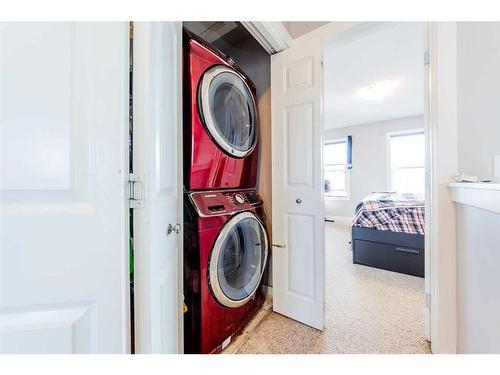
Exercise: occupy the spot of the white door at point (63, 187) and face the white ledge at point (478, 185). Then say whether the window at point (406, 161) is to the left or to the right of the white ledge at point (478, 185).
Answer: left

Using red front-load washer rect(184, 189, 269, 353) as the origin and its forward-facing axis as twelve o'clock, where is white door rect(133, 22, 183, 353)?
The white door is roughly at 2 o'clock from the red front-load washer.

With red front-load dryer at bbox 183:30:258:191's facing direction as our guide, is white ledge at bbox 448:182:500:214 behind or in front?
in front

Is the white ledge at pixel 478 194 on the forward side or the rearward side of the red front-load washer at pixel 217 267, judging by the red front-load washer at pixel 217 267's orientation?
on the forward side

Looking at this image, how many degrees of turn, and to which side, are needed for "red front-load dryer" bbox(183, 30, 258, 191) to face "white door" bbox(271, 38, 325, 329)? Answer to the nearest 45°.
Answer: approximately 45° to its left

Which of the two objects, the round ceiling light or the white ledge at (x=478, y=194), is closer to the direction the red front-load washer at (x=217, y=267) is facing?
the white ledge

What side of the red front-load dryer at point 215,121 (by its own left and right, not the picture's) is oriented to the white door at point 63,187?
right

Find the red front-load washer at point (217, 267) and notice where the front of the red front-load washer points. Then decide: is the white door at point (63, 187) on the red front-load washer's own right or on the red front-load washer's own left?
on the red front-load washer's own right

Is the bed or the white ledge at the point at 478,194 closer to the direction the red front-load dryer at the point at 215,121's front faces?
the white ledge

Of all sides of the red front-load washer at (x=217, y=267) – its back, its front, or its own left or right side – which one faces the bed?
left

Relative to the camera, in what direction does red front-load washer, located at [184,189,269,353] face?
facing the viewer and to the right of the viewer

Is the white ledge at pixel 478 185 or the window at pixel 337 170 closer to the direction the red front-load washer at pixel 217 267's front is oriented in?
the white ledge
